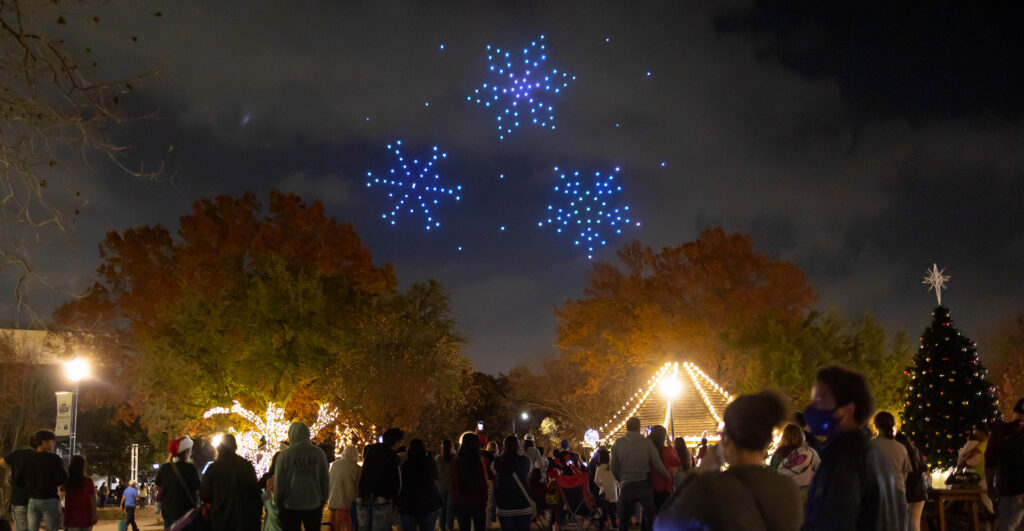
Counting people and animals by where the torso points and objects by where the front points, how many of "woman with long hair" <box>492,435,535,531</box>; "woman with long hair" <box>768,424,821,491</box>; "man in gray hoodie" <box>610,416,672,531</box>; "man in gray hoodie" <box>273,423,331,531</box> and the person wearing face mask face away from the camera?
4

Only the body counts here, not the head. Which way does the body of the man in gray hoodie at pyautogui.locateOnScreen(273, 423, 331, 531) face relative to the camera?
away from the camera

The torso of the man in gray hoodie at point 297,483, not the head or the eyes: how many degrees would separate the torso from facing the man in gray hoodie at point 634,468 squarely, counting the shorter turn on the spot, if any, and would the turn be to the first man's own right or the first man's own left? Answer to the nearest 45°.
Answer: approximately 90° to the first man's own right

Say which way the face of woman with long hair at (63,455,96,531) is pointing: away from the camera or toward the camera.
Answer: away from the camera

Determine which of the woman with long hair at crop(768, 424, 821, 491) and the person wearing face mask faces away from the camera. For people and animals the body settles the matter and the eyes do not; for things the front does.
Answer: the woman with long hair

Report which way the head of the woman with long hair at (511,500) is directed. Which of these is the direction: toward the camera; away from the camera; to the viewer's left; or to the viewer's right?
away from the camera

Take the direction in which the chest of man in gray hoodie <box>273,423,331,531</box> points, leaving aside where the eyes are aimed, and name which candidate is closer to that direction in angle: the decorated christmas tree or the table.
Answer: the decorated christmas tree

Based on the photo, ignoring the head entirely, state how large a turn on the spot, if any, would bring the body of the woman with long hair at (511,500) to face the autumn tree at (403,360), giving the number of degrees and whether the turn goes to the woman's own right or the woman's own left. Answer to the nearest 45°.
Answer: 0° — they already face it

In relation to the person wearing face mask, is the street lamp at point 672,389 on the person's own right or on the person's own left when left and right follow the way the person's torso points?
on the person's own right

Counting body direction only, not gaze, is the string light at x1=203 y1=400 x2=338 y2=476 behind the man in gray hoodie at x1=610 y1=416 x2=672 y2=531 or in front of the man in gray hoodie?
in front

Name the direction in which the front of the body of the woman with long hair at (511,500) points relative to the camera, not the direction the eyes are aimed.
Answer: away from the camera

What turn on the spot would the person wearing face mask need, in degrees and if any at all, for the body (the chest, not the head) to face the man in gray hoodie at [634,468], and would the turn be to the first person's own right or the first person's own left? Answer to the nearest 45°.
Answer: approximately 90° to the first person's own right

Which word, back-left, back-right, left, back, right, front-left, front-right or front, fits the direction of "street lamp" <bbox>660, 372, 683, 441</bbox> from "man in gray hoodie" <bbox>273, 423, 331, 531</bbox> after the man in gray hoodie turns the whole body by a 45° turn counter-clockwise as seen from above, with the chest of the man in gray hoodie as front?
right

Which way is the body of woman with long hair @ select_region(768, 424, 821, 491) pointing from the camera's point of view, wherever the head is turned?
away from the camera

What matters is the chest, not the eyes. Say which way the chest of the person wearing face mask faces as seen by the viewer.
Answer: to the viewer's left

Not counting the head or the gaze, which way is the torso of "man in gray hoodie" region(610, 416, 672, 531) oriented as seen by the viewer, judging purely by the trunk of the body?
away from the camera

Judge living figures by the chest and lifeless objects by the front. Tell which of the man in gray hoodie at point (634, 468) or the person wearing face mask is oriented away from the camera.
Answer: the man in gray hoodie

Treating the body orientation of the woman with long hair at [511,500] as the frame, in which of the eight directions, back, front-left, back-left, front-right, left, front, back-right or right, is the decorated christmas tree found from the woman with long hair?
front-right
